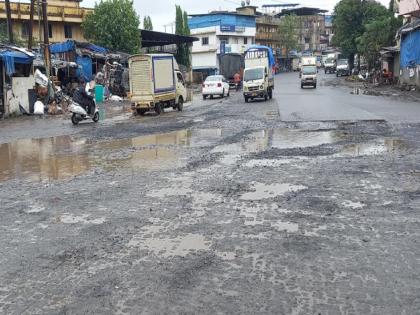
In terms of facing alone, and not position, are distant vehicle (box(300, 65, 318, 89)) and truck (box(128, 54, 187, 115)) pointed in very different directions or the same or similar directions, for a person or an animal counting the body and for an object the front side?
very different directions

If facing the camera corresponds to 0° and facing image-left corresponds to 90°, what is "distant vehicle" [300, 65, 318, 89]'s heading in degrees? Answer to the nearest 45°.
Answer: approximately 0°

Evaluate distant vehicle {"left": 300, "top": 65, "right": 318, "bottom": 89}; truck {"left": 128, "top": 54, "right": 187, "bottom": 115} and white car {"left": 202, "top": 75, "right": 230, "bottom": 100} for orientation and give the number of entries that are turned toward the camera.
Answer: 1

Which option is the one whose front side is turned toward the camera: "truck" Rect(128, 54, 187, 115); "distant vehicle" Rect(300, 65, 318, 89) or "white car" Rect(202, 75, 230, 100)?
the distant vehicle

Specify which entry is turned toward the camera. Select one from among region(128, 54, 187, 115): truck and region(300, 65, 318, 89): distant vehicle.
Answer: the distant vehicle

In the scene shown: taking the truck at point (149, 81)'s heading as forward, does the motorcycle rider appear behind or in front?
behind

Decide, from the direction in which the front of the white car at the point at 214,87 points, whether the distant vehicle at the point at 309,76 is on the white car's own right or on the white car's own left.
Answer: on the white car's own right

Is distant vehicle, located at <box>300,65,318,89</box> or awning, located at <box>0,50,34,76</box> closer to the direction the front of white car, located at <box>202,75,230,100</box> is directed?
the distant vehicle

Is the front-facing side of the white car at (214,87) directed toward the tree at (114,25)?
no

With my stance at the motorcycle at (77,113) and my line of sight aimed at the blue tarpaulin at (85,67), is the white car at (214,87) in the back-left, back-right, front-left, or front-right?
front-right

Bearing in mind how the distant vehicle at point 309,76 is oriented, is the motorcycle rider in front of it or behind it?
in front

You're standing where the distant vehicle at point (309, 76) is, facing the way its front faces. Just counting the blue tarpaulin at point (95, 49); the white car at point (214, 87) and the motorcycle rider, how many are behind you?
0

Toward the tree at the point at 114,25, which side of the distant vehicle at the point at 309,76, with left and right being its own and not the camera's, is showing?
right

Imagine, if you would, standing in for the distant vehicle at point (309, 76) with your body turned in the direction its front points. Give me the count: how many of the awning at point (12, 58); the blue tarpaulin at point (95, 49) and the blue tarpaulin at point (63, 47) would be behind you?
0

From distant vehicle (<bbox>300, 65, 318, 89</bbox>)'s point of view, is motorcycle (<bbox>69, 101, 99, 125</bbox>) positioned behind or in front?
in front
